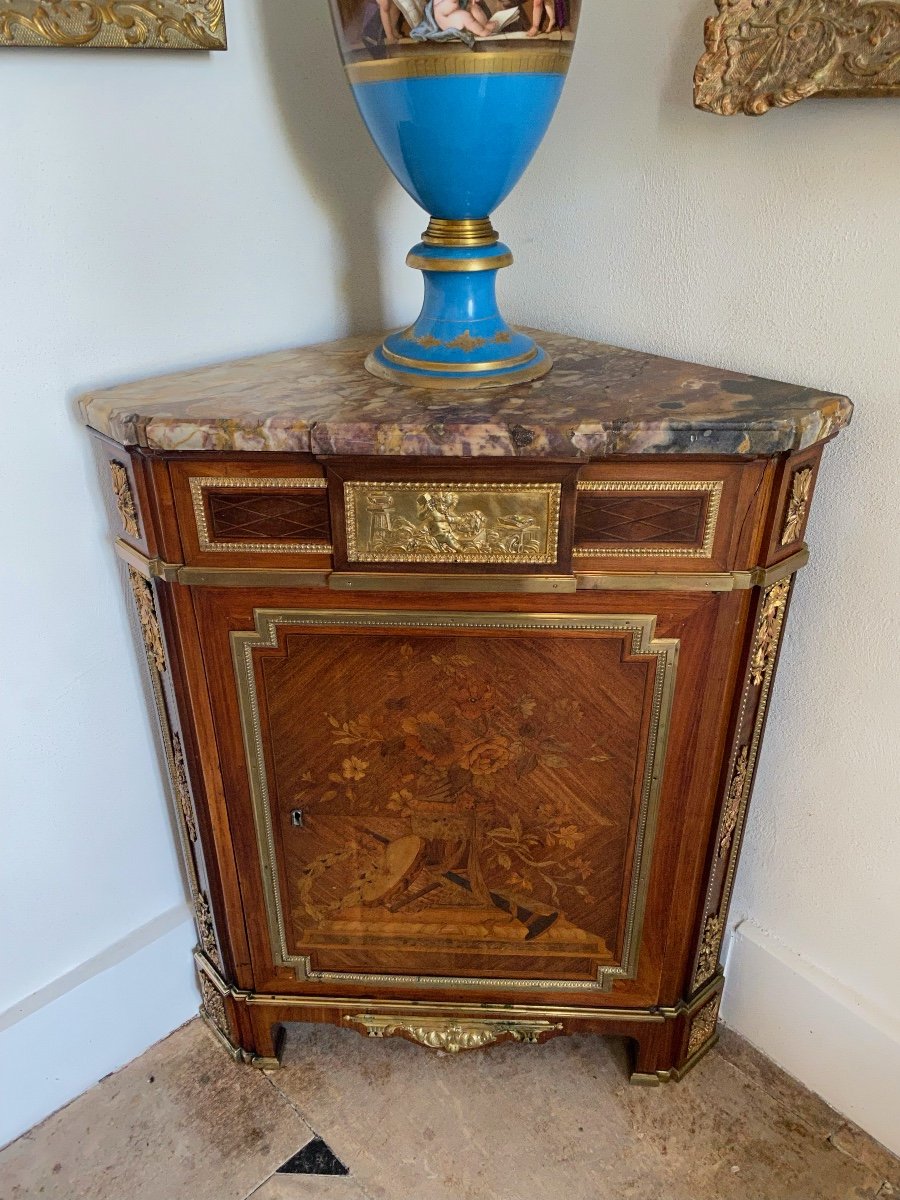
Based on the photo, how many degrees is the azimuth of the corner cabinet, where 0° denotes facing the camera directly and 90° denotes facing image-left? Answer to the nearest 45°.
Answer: approximately 0°
